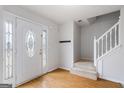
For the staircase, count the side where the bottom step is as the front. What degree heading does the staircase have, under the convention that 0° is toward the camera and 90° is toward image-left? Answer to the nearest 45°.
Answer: approximately 45°
